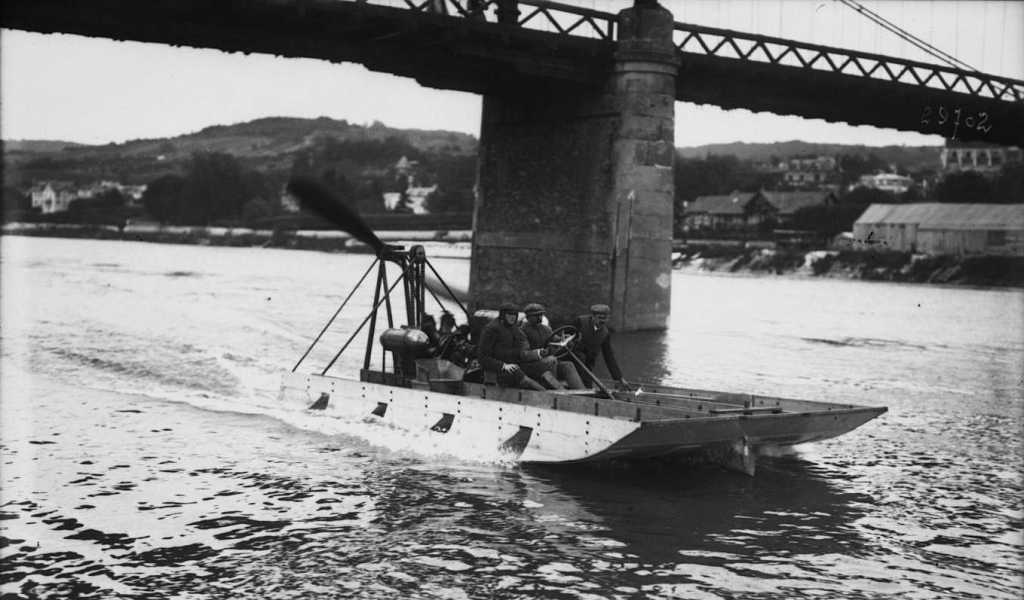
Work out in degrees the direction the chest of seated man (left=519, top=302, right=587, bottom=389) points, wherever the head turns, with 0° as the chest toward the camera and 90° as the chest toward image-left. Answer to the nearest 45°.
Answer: approximately 315°

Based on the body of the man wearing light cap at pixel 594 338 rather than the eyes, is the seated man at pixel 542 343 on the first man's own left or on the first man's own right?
on the first man's own right

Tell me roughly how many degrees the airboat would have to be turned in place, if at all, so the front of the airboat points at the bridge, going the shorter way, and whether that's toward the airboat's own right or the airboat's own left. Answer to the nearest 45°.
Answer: approximately 135° to the airboat's own left

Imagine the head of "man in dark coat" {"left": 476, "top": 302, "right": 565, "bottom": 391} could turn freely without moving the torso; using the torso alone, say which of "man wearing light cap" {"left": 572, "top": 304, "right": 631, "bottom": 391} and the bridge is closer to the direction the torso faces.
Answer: the man wearing light cap
